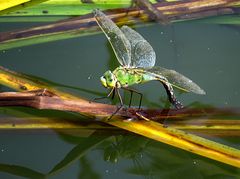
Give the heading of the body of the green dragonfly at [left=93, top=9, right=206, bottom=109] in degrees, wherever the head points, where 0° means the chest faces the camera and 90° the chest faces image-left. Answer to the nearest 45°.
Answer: approximately 90°
